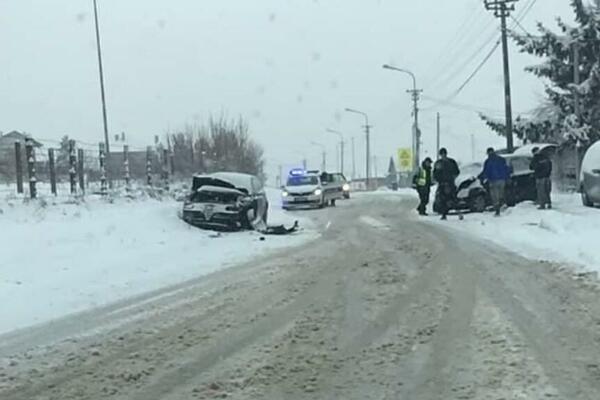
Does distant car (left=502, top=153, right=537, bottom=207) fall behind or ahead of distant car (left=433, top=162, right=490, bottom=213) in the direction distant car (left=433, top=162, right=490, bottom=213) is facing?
behind

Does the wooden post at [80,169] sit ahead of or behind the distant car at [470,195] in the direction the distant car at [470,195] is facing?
ahead

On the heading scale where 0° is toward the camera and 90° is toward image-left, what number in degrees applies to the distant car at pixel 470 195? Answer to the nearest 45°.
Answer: approximately 45°

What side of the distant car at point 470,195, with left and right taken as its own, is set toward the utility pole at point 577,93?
back

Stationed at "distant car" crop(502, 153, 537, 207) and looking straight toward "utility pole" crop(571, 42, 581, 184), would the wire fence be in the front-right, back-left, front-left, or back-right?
back-left

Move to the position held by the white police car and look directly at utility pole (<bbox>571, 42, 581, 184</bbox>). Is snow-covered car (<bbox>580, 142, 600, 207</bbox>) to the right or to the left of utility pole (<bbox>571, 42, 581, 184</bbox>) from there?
right

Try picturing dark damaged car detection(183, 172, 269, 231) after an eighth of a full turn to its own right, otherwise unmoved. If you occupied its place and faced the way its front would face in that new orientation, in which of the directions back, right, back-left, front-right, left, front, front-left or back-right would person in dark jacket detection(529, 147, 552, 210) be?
back

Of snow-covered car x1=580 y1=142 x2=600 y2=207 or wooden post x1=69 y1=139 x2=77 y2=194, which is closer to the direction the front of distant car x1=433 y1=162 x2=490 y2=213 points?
the wooden post
